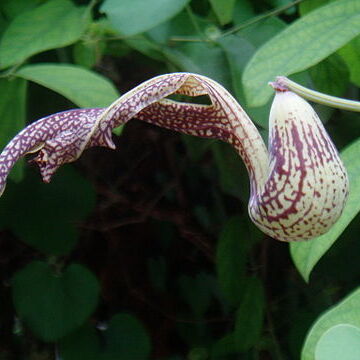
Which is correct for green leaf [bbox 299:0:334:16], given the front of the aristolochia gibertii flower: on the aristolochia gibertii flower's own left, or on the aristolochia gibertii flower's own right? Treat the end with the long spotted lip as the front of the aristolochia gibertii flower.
on the aristolochia gibertii flower's own right

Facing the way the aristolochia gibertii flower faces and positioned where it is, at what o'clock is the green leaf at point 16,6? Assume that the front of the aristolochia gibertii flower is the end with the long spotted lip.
The green leaf is roughly at 2 o'clock from the aristolochia gibertii flower.

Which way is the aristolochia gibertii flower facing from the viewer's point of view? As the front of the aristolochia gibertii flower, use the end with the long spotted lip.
to the viewer's left
